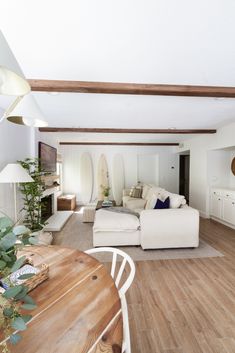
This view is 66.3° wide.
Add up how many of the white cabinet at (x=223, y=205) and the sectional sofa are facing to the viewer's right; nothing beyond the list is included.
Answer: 0

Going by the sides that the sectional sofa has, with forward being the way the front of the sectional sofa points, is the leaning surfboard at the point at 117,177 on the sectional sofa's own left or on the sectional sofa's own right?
on the sectional sofa's own right

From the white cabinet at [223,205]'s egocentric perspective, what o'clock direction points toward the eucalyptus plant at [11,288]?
The eucalyptus plant is roughly at 11 o'clock from the white cabinet.

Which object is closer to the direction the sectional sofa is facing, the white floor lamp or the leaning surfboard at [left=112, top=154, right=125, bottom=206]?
the white floor lamp

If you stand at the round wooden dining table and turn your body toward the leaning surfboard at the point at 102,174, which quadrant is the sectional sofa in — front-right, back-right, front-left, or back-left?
front-right

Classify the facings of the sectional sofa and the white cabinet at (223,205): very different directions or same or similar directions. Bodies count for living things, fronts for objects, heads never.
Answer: same or similar directions

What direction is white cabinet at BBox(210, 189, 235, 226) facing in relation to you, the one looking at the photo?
facing the viewer and to the left of the viewer

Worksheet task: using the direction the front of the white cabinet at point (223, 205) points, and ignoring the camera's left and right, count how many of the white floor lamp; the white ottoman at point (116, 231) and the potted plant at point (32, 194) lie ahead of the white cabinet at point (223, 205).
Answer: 3

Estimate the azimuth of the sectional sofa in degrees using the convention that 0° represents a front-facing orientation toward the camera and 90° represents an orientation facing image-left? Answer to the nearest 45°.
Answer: approximately 90°

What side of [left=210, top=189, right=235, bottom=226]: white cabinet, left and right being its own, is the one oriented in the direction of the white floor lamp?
front

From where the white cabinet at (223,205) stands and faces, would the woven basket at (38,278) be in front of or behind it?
in front

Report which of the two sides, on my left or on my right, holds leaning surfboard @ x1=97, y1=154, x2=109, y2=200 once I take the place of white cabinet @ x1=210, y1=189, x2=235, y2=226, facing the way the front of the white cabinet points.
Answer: on my right

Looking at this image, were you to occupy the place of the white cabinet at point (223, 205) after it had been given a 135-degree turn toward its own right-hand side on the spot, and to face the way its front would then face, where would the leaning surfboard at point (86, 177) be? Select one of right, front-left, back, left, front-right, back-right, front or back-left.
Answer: left
